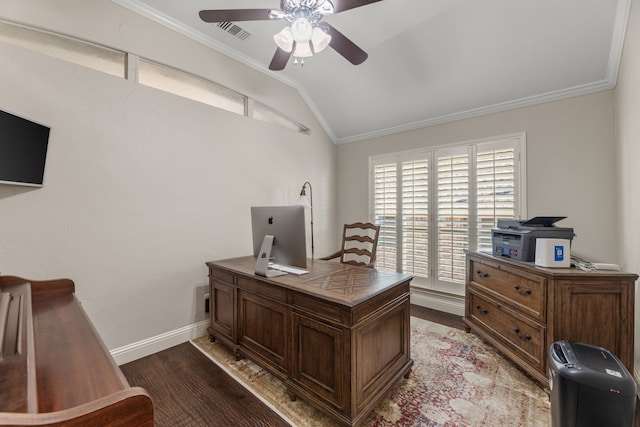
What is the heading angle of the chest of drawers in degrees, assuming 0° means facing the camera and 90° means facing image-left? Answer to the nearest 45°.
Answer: approximately 45°

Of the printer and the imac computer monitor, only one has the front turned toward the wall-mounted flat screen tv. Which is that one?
the printer

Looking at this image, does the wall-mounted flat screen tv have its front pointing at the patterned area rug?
yes

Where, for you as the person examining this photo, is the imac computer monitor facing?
facing away from the viewer and to the right of the viewer

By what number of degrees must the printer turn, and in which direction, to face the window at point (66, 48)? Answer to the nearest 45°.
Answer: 0° — it already faces it

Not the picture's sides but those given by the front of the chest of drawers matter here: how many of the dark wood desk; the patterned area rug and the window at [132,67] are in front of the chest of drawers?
3
